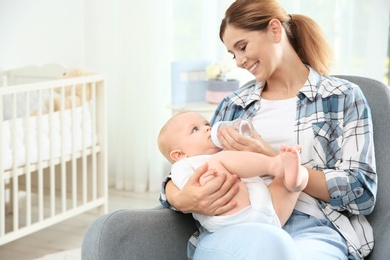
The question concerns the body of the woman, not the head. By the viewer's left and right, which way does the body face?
facing the viewer and to the left of the viewer

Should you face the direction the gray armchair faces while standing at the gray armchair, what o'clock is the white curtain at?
The white curtain is roughly at 4 o'clock from the gray armchair.

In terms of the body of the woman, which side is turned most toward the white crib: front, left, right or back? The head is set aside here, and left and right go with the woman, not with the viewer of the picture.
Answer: right
